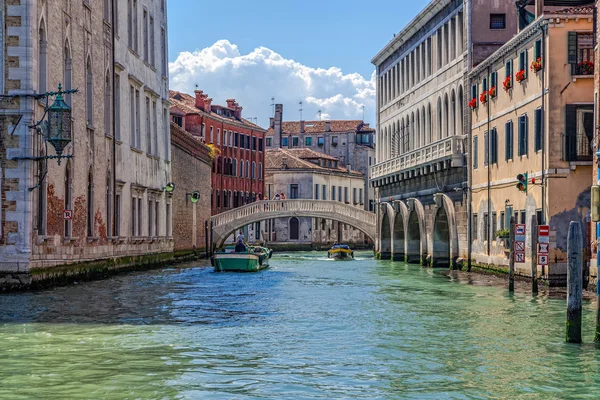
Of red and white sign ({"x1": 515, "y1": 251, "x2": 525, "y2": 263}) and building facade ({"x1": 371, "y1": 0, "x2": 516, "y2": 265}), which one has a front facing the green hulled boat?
the building facade

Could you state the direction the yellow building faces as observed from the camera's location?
facing the viewer and to the left of the viewer

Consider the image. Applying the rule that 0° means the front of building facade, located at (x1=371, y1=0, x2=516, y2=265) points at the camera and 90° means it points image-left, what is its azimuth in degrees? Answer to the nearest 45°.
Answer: approximately 45°

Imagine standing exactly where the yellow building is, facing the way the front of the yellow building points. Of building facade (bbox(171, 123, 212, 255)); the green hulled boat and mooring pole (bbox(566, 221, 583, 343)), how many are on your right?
2

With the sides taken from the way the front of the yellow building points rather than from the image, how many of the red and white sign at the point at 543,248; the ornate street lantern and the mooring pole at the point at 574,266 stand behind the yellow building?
0

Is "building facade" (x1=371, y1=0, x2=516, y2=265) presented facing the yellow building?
no

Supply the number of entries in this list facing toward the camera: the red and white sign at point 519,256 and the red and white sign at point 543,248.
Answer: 2

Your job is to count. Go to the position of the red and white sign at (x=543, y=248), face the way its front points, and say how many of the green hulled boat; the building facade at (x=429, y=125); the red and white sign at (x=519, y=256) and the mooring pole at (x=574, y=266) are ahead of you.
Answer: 1

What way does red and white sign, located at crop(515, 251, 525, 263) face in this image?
toward the camera

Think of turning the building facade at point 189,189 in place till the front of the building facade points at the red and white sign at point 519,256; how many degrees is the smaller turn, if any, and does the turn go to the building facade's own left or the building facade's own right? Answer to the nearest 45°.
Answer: approximately 45° to the building facade's own right

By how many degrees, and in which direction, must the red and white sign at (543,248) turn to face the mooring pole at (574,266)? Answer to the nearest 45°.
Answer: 0° — it already faces it

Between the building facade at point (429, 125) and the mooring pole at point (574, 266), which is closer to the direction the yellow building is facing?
the mooring pole

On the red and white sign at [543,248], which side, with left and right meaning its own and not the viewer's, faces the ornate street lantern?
right

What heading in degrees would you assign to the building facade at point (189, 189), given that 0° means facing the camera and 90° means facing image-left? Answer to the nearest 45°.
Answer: approximately 315°

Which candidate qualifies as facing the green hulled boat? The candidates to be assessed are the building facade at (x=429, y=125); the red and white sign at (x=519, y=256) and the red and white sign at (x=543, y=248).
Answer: the building facade

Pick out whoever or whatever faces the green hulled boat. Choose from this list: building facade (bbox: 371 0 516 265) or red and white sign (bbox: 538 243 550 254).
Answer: the building facade

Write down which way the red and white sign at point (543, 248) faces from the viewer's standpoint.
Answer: facing the viewer
